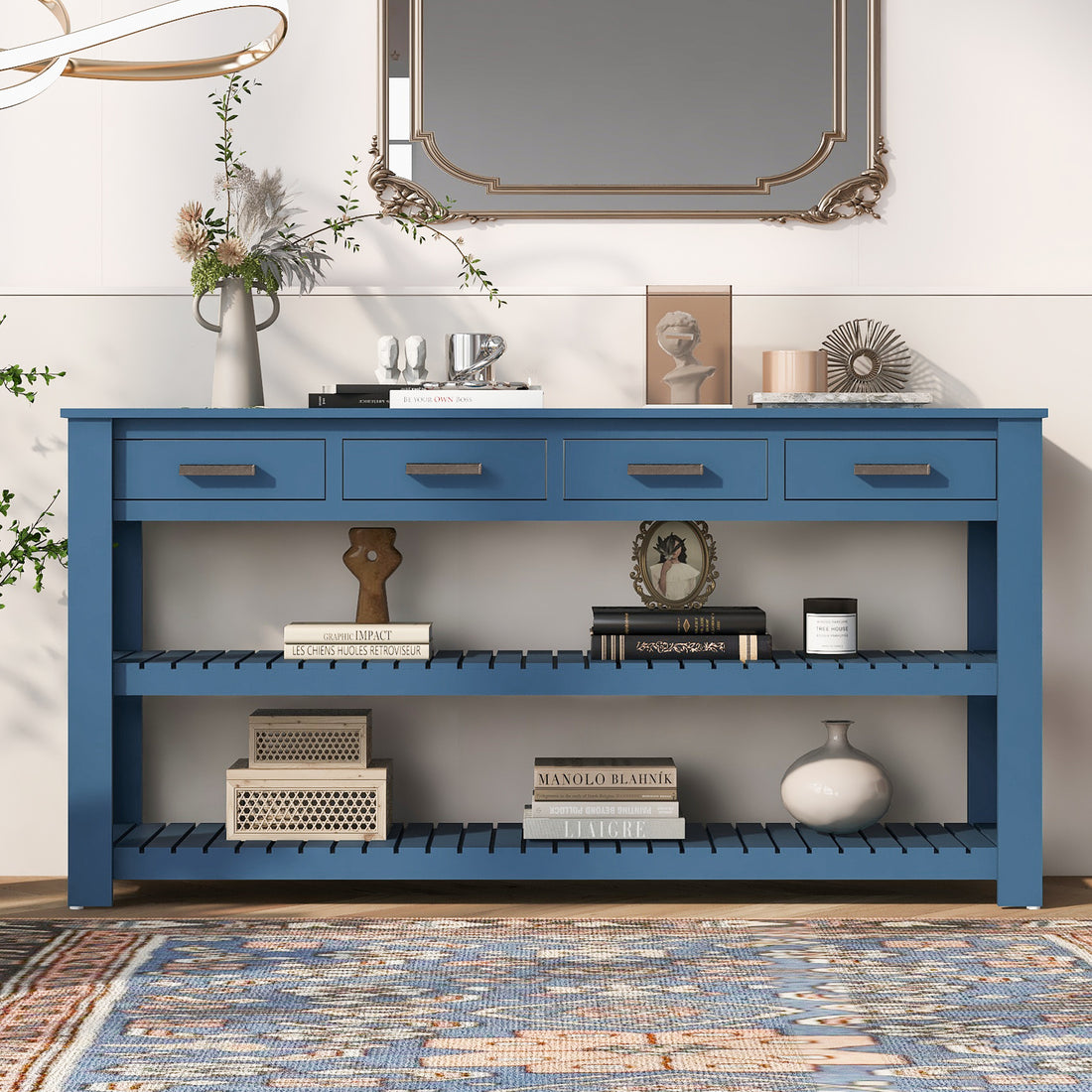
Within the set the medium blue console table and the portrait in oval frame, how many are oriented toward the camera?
2

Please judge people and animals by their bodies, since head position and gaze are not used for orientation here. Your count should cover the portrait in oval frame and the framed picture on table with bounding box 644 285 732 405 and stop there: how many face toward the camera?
2

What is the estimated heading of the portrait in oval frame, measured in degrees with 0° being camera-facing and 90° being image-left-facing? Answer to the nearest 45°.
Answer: approximately 0°

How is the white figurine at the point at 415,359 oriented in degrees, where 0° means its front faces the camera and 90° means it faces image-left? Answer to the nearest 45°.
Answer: approximately 45°

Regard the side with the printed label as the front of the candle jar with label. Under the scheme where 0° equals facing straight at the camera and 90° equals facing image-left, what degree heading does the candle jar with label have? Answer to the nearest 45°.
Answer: approximately 0°

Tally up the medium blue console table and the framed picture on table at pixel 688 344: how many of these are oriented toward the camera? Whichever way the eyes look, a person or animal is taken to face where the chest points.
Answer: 2

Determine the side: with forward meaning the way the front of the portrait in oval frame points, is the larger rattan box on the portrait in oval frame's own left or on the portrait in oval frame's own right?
on the portrait in oval frame's own right

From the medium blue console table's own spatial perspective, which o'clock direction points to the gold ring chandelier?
The gold ring chandelier is roughly at 1 o'clock from the medium blue console table.
